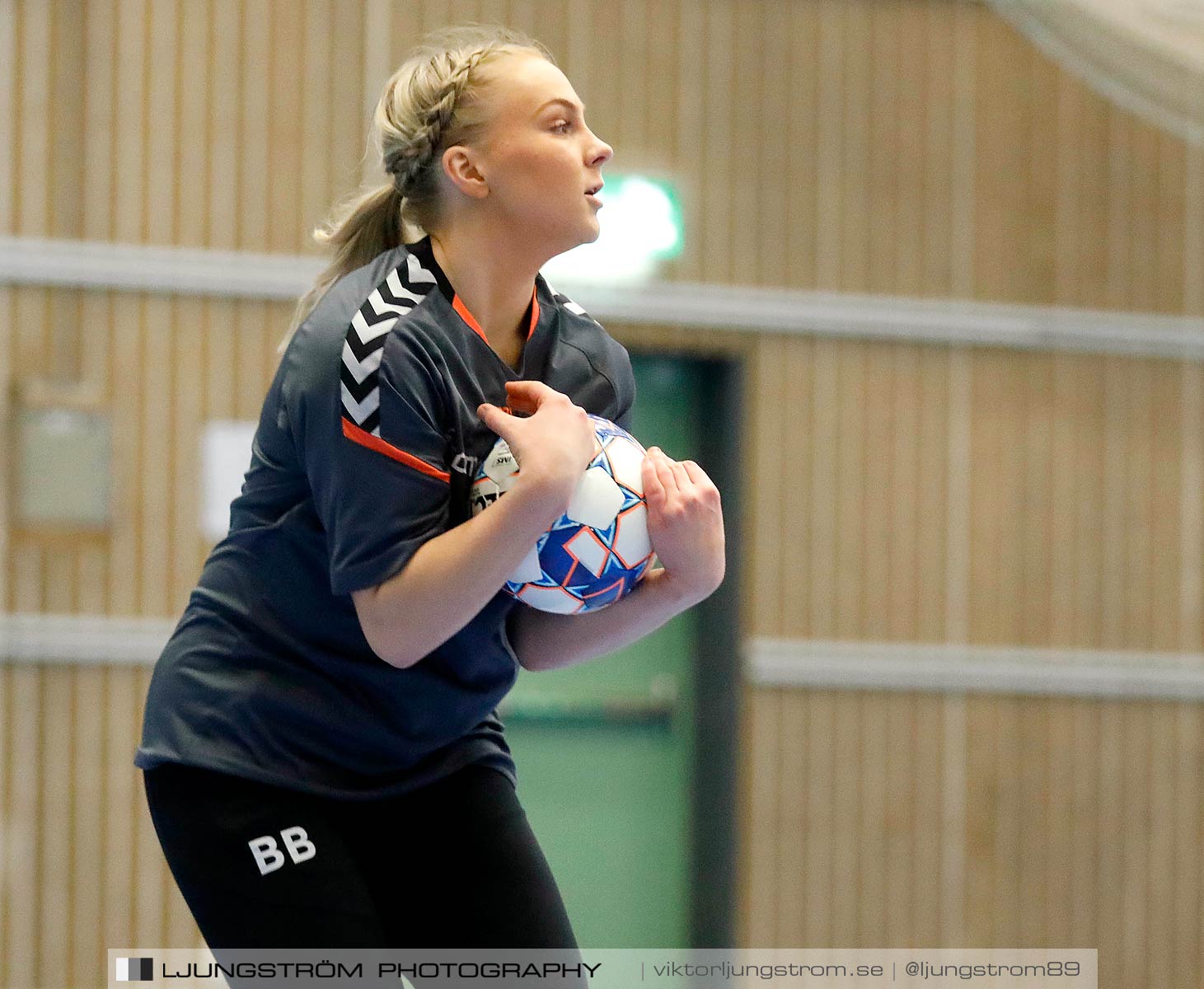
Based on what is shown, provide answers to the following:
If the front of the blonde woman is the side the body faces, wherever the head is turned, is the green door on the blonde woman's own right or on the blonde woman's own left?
on the blonde woman's own left

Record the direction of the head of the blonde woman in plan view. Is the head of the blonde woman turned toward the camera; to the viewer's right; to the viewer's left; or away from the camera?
to the viewer's right

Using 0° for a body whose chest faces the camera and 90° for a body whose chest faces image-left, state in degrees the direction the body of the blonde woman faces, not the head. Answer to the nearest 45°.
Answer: approximately 315°
